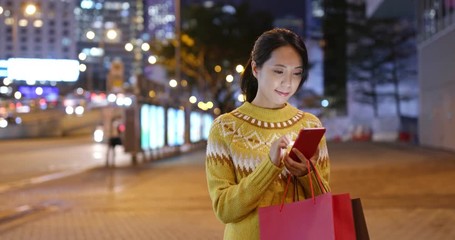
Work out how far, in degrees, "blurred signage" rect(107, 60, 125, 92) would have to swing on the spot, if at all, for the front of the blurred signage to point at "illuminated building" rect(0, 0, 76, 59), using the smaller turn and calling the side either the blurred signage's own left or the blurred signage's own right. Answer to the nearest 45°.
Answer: approximately 180°

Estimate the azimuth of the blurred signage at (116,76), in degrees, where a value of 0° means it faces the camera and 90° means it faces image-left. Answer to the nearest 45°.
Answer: approximately 0°

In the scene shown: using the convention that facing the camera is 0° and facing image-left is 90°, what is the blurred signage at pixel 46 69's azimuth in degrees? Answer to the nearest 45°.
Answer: approximately 0°

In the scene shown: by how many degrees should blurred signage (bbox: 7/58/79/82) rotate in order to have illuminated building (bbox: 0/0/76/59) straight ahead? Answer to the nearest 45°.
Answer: approximately 180°

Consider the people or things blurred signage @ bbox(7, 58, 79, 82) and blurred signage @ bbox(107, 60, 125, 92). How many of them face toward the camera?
2

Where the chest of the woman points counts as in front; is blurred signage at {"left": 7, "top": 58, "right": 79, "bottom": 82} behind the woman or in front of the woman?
behind

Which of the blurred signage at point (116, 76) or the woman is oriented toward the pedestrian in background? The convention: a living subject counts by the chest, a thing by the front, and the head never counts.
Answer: the blurred signage
